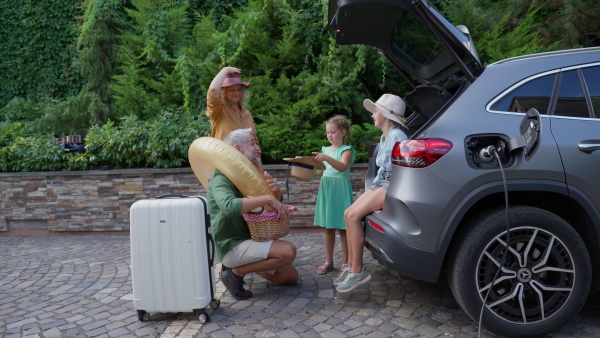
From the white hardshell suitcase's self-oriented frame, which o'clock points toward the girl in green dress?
The girl in green dress is roughly at 8 o'clock from the white hardshell suitcase.

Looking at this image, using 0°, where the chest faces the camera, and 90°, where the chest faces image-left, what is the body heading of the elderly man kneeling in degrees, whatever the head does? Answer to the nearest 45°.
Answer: approximately 270°

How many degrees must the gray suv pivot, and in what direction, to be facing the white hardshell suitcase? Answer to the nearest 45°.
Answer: approximately 180°

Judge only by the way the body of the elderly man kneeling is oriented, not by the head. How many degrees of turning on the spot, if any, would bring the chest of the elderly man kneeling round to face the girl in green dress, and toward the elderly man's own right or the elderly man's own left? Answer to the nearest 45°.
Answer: approximately 45° to the elderly man's own left

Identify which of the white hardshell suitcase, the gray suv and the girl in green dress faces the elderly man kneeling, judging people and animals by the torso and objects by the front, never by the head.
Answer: the girl in green dress

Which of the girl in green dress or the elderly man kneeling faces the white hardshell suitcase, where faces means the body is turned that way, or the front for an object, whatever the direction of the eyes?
the girl in green dress

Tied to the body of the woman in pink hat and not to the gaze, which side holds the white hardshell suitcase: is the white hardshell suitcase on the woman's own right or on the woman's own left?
on the woman's own right

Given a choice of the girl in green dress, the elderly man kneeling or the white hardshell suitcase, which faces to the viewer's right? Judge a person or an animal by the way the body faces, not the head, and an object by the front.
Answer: the elderly man kneeling

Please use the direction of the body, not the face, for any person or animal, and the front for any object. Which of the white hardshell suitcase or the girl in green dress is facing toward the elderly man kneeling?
the girl in green dress

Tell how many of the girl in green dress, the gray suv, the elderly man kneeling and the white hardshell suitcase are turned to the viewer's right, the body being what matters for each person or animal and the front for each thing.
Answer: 2

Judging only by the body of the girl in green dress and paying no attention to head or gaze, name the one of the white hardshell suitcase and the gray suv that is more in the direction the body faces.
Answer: the white hardshell suitcase
